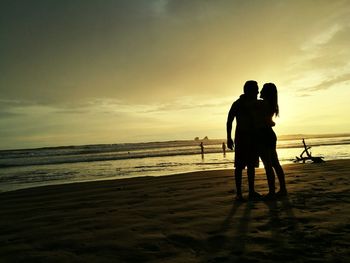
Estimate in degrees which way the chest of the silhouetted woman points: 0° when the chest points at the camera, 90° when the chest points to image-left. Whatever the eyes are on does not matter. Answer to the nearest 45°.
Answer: approximately 90°

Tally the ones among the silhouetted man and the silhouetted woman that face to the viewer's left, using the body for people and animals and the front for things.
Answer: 1

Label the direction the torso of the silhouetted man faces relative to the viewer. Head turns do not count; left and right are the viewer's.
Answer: facing the viewer and to the right of the viewer

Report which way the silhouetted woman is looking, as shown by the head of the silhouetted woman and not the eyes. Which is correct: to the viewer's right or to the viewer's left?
to the viewer's left

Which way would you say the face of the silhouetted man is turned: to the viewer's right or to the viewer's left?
to the viewer's right
